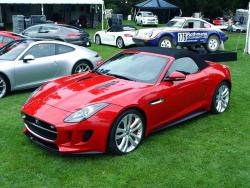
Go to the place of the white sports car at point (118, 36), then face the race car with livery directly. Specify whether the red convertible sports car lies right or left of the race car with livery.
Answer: right

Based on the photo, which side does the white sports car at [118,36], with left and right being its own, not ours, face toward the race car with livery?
back

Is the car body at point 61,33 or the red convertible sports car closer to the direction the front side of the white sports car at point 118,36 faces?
the car body

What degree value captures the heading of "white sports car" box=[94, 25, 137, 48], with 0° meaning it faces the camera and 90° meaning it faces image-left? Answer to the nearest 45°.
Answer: approximately 135°

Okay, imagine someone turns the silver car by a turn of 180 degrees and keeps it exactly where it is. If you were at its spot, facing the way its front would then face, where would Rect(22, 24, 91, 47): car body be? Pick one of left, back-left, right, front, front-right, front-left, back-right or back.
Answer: front-left

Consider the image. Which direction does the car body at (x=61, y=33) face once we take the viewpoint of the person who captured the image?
facing away from the viewer and to the left of the viewer

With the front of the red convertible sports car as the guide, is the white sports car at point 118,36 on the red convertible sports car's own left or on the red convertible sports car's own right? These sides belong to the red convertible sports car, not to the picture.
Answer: on the red convertible sports car's own right

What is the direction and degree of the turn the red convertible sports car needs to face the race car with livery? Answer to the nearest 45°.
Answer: approximately 135° to its right

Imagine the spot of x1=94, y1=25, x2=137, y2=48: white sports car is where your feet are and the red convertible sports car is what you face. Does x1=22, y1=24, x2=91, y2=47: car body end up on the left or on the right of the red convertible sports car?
right
